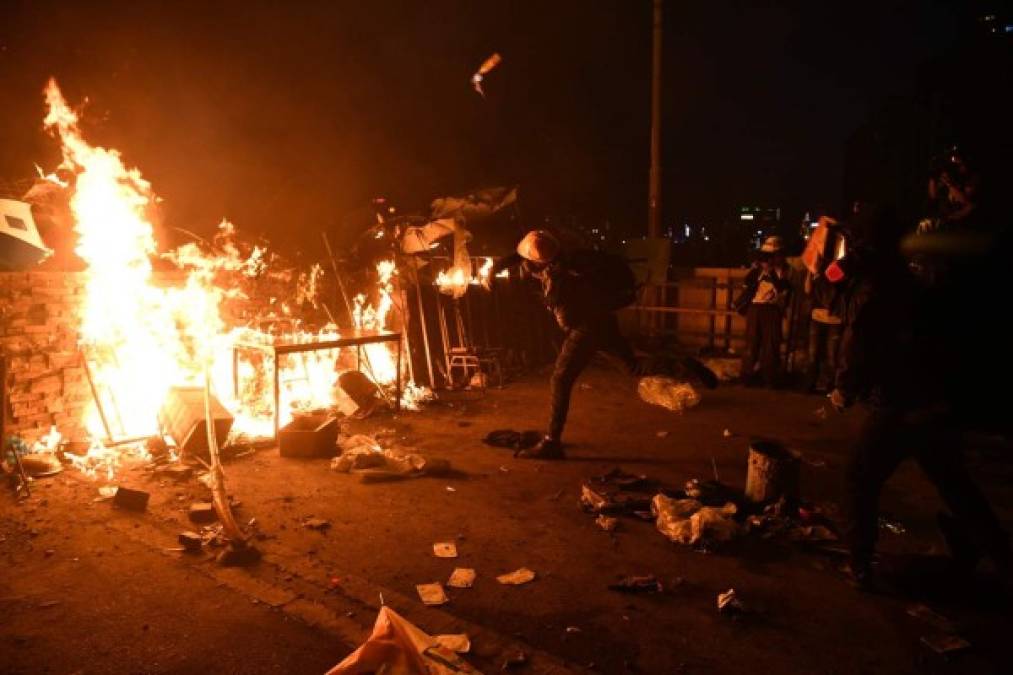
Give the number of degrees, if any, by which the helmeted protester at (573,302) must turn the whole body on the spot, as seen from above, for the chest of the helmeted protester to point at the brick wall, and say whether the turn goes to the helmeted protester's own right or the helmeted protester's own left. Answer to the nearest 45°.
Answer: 0° — they already face it

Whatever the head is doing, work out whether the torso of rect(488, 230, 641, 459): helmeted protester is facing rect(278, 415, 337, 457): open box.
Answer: yes

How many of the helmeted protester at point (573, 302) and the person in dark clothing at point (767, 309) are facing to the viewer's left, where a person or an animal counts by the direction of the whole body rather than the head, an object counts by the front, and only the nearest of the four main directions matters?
1

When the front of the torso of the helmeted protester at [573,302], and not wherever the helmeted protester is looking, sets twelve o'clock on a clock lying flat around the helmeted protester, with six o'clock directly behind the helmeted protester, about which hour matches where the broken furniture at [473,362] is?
The broken furniture is roughly at 2 o'clock from the helmeted protester.

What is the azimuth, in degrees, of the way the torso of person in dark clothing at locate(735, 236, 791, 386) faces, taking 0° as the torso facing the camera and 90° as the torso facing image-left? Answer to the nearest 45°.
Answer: approximately 0°

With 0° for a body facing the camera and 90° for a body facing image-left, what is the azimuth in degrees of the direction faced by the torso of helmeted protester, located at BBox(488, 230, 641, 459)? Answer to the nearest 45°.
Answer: approximately 90°

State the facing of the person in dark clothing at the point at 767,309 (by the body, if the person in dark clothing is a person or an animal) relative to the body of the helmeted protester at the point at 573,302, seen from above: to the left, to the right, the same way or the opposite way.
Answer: to the left
